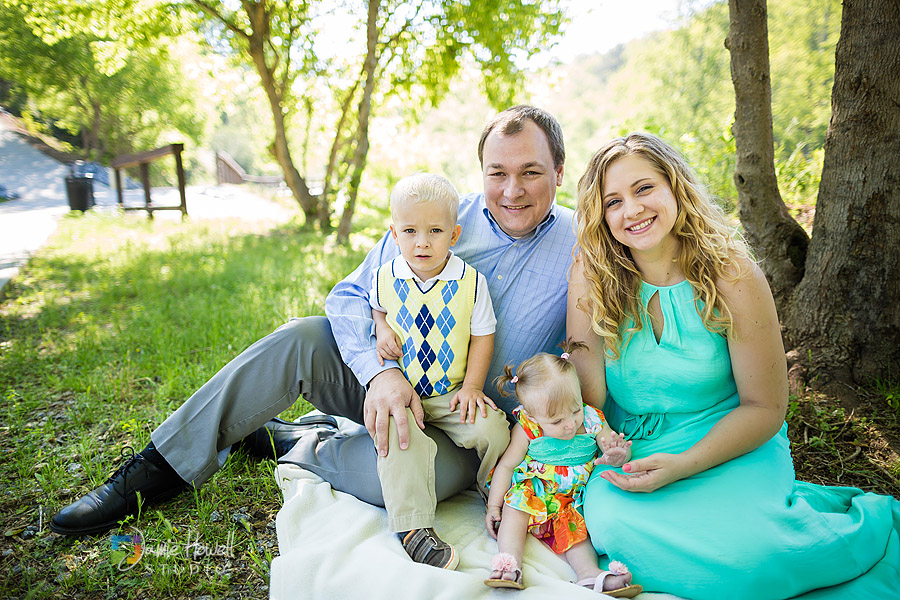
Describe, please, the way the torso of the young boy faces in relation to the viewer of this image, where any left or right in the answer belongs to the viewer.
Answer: facing the viewer

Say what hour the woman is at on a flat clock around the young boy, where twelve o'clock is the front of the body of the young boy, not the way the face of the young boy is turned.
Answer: The woman is roughly at 10 o'clock from the young boy.

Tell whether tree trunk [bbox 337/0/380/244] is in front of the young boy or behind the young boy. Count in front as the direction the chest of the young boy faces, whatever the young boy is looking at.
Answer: behind

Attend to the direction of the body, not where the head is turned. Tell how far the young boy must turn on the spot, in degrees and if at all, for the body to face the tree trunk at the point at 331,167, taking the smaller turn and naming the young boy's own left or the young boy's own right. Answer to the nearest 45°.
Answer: approximately 180°

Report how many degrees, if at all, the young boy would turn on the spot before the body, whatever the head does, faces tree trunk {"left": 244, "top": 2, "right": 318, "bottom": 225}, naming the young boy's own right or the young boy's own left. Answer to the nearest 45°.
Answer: approximately 180°

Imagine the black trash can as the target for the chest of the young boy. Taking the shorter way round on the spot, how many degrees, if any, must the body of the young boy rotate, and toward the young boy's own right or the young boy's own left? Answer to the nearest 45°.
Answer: approximately 135° to the young boy's own right

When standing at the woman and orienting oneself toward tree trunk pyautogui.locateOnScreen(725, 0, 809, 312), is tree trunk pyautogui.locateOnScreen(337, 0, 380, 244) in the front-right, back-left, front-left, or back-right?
front-left

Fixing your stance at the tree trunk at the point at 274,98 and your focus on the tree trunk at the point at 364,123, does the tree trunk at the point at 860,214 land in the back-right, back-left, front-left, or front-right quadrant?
front-right

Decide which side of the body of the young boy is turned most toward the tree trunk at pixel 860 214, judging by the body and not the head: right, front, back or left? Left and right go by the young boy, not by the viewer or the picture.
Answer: left

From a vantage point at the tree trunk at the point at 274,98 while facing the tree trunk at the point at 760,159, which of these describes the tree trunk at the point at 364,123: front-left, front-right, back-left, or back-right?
front-left
